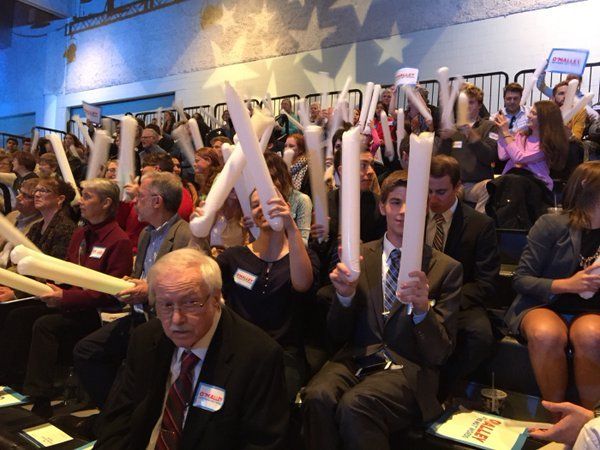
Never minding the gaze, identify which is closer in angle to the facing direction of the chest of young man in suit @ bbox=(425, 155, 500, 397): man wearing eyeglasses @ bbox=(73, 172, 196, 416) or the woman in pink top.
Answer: the man wearing eyeglasses

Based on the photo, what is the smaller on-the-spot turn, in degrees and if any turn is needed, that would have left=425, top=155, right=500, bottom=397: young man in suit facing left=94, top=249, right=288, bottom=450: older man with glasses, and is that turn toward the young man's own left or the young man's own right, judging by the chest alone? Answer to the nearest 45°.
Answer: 0° — they already face them

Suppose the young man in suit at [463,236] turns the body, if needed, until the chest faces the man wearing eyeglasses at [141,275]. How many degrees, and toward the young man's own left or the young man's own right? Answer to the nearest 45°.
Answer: approximately 45° to the young man's own right

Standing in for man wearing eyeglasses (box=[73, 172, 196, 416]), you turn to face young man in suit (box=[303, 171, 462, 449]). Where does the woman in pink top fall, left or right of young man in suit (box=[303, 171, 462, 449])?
left

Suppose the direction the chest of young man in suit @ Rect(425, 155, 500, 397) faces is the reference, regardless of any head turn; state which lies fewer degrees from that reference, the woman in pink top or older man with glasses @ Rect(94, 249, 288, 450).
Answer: the older man with glasses

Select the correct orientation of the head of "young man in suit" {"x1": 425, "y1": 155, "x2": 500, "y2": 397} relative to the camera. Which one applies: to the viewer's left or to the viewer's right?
to the viewer's left

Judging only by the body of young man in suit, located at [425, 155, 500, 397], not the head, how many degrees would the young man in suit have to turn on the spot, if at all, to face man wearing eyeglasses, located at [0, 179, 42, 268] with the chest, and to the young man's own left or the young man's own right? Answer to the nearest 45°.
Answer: approximately 45° to the young man's own right

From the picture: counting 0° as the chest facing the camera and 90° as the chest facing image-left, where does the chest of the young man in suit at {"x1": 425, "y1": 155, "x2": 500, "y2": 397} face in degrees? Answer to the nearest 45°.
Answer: approximately 45°

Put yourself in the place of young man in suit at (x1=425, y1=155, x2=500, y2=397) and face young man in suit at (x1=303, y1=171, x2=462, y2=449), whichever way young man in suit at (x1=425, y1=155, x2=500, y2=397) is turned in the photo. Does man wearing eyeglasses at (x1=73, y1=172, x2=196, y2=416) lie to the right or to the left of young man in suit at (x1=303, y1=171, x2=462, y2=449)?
right

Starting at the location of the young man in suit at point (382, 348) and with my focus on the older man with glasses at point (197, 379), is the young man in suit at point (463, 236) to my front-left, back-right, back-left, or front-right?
back-right

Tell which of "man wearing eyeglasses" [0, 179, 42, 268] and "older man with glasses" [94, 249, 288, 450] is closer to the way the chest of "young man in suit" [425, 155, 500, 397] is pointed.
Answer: the older man with glasses
